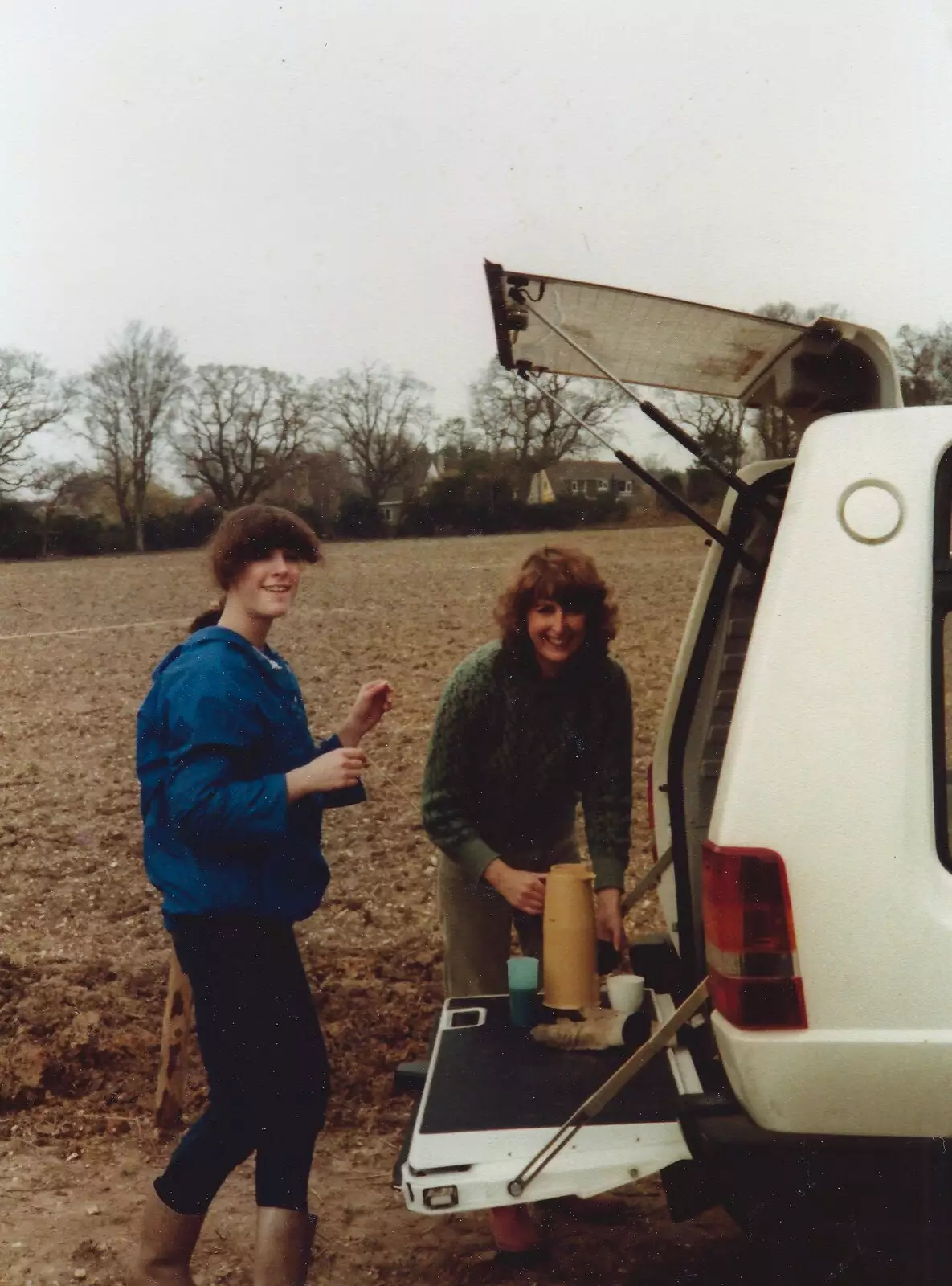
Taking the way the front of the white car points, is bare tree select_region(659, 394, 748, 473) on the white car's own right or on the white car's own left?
on the white car's own left

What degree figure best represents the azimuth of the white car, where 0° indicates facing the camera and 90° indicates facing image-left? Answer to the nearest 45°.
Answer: approximately 270°

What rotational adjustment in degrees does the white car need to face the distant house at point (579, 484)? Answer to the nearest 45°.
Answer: approximately 90° to its left

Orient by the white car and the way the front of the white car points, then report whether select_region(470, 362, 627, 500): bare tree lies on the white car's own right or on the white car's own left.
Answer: on the white car's own left

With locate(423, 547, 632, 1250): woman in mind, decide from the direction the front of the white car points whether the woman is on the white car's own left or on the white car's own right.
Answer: on the white car's own left
